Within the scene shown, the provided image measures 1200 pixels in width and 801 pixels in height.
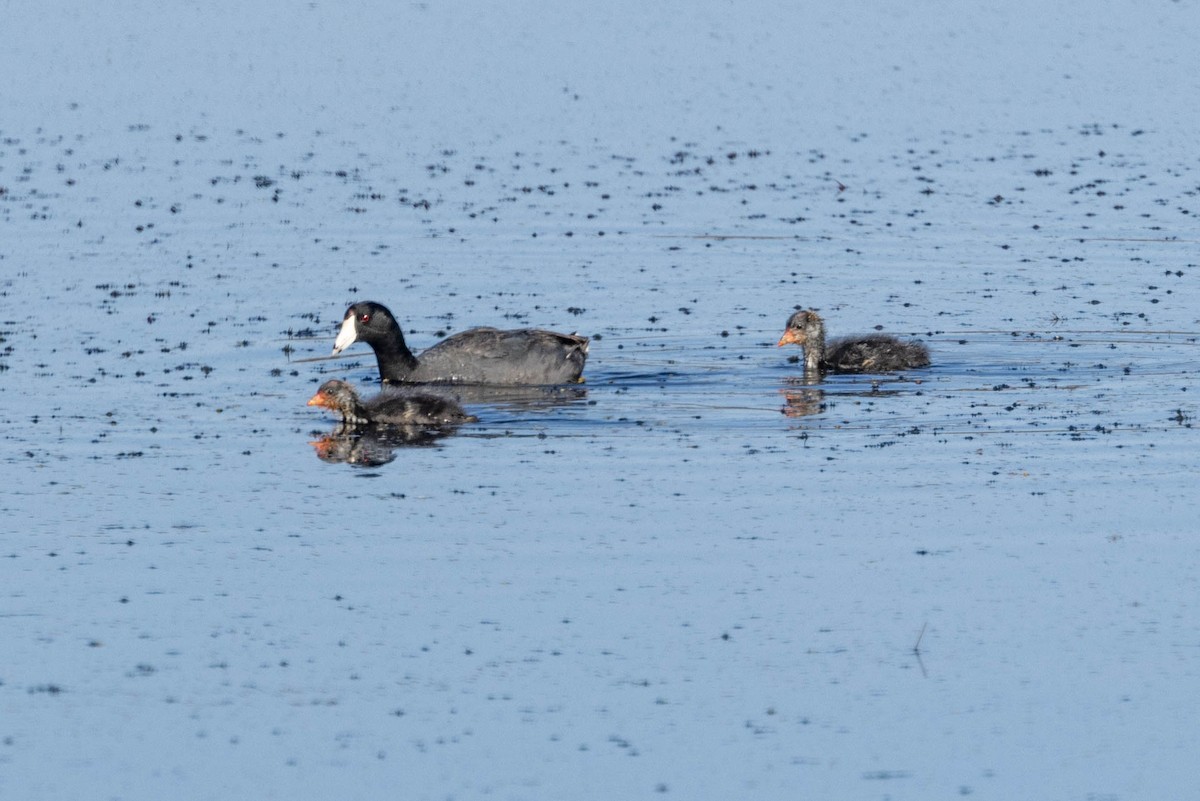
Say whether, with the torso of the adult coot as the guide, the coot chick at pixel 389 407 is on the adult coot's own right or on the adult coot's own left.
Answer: on the adult coot's own left

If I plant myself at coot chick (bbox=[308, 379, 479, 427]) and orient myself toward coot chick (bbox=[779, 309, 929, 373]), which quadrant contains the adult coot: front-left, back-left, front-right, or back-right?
front-left

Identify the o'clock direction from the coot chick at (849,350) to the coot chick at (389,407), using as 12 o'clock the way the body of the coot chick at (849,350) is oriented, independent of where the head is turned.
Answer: the coot chick at (389,407) is roughly at 11 o'clock from the coot chick at (849,350).

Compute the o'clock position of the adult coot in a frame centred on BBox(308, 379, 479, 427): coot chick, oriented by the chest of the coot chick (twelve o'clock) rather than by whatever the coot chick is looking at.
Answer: The adult coot is roughly at 4 o'clock from the coot chick.

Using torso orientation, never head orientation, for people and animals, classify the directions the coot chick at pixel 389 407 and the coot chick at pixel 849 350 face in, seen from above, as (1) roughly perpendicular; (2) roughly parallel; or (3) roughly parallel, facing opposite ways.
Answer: roughly parallel

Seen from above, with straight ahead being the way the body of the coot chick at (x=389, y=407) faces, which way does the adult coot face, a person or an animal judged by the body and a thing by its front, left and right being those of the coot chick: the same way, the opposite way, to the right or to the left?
the same way

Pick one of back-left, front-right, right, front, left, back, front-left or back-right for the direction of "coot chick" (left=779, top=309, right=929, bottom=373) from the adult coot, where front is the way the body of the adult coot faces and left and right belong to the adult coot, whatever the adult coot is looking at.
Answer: back

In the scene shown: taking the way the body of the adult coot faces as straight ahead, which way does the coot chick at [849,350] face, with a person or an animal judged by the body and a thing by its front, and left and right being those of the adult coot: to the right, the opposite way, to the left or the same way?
the same way

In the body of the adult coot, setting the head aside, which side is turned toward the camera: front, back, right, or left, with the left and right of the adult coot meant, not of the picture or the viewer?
left

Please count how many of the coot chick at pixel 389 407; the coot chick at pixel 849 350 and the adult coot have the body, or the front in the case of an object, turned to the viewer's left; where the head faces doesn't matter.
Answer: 3

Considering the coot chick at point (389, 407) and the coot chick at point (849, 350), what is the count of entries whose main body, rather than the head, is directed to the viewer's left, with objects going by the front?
2

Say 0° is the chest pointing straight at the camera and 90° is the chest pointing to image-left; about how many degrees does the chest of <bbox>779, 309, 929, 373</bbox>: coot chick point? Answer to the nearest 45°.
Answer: approximately 90°

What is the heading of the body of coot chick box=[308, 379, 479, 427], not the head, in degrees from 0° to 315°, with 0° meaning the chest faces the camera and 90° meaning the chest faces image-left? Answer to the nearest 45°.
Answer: approximately 90°

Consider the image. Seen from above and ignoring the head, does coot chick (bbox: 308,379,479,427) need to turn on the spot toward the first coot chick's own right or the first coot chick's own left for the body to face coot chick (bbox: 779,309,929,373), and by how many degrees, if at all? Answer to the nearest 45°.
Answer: approximately 180°

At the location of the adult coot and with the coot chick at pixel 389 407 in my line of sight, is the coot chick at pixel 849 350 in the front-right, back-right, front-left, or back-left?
back-left
